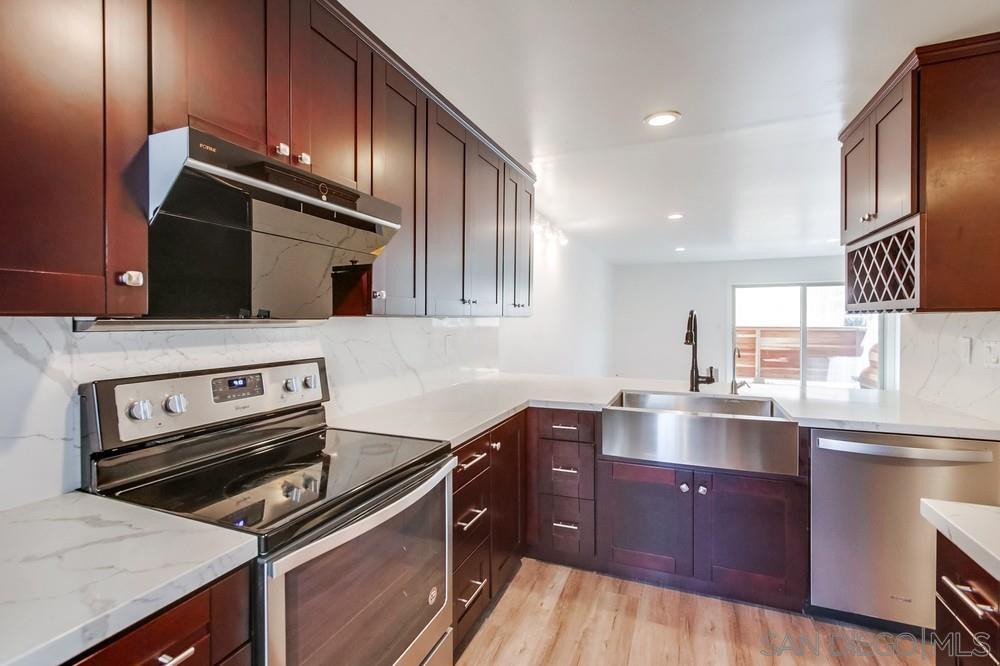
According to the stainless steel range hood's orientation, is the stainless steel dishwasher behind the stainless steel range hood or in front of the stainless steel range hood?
in front

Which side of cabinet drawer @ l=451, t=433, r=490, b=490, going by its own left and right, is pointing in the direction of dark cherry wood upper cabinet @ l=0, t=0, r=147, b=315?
right

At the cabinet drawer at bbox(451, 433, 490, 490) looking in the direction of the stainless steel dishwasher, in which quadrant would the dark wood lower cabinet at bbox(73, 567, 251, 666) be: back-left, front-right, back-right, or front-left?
back-right

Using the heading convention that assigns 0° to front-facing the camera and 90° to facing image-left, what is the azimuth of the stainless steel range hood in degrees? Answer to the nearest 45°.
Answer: approximately 315°

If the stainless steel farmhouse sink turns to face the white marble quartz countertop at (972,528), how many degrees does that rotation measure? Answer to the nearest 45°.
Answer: approximately 45° to its left

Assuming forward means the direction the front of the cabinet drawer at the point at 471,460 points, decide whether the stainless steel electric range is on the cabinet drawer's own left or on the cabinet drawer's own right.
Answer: on the cabinet drawer's own right

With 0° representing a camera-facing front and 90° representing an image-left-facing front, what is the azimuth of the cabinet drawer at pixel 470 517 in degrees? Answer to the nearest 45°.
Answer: approximately 315°

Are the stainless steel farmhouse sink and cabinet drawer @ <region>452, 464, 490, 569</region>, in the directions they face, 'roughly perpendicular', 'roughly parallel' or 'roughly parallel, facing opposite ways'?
roughly perpendicular

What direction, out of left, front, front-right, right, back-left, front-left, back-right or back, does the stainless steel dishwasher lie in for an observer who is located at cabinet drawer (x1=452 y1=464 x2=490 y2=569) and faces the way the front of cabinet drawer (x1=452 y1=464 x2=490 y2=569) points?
front-left

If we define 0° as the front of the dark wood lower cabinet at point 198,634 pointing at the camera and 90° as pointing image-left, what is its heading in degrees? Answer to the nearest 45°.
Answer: approximately 315°

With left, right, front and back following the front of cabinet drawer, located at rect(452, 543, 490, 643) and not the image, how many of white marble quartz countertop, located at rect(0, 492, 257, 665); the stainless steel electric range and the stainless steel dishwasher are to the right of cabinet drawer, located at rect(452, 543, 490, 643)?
2
